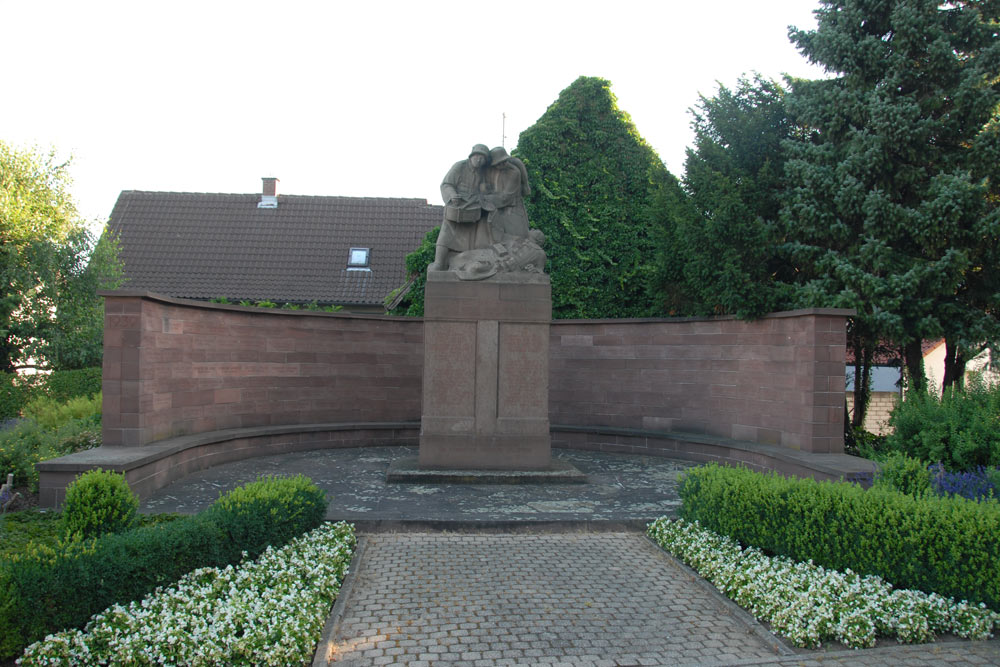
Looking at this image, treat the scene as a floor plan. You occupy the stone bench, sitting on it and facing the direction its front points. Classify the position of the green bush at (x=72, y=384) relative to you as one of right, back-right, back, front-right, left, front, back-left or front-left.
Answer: back-right

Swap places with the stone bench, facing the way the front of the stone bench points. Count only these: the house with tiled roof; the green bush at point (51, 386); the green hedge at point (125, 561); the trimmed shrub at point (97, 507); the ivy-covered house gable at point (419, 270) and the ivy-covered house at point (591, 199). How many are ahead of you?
2

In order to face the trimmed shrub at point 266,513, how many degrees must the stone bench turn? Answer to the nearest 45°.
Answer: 0° — it already faces it

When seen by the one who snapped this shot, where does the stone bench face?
facing the viewer

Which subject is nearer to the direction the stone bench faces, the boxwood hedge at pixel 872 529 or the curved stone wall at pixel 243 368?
the boxwood hedge

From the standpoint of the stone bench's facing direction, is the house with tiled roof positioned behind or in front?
behind

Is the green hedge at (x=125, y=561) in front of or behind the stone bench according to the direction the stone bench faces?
in front

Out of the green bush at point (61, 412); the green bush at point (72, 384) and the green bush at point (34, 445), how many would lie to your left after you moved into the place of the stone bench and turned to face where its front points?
0

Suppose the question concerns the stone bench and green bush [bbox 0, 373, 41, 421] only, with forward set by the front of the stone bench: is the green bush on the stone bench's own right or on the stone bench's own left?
on the stone bench's own right

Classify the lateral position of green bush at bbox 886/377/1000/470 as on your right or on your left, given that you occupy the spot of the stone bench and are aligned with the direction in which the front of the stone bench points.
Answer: on your left

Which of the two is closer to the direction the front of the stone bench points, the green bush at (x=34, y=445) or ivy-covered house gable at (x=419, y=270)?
the green bush

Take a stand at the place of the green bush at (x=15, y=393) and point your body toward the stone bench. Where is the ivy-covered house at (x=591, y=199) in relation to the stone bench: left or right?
left

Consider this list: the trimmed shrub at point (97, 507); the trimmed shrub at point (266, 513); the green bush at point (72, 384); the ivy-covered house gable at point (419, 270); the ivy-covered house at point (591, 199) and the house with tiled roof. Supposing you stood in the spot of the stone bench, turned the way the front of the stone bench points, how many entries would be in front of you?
2

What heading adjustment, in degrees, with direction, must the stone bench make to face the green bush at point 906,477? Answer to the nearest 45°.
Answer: approximately 45° to its left

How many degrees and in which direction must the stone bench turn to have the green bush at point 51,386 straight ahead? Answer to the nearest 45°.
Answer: approximately 135° to its right

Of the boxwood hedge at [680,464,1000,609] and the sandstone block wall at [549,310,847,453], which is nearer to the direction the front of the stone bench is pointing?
the boxwood hedge
